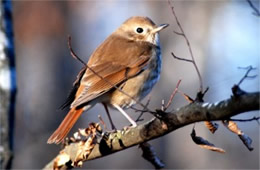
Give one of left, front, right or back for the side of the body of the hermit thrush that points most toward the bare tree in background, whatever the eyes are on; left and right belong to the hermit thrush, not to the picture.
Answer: back

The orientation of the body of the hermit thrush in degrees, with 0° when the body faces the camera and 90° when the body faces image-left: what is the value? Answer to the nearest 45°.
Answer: approximately 270°
